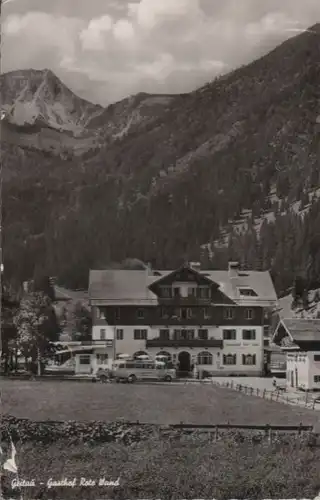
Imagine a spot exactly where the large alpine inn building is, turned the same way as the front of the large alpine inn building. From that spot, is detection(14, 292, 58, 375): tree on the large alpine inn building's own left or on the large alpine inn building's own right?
on the large alpine inn building's own right

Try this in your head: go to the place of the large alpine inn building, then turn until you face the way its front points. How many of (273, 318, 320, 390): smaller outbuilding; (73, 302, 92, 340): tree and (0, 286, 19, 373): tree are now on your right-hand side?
2

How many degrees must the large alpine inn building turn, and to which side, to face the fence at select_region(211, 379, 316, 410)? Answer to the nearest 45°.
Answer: approximately 90° to its left

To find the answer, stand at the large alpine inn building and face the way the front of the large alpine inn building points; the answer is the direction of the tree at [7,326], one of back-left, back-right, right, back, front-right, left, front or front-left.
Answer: right

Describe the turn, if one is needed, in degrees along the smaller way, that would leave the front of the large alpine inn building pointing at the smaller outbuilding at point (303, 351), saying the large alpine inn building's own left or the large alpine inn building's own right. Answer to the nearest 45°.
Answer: approximately 90° to the large alpine inn building's own left

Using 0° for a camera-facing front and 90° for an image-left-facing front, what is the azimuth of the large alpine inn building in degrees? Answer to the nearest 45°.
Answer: approximately 0°

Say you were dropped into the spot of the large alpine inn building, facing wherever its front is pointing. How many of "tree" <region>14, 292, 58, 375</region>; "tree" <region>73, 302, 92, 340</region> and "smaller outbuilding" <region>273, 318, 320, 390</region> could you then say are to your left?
1

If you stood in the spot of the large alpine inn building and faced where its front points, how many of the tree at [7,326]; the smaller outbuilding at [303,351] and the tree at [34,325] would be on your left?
1
